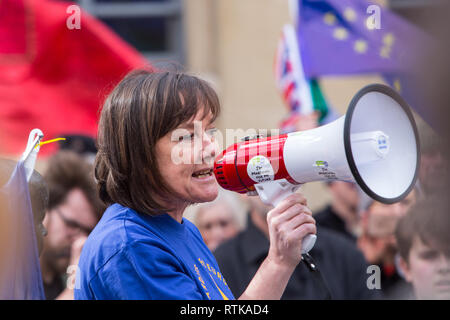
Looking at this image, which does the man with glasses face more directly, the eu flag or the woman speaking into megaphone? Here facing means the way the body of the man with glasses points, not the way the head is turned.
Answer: the woman speaking into megaphone

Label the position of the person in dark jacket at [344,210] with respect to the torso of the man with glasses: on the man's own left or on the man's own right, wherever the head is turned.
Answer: on the man's own left

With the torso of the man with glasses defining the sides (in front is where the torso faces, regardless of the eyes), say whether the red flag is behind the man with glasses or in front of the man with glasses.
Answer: behind

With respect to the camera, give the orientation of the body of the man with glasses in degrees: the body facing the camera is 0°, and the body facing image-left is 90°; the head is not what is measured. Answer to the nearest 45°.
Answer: approximately 315°

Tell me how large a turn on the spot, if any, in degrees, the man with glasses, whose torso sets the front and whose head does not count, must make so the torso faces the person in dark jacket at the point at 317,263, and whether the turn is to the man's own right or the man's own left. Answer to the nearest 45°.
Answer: approximately 45° to the man's own left

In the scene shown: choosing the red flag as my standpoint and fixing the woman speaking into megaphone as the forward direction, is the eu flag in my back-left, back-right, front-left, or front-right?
front-left

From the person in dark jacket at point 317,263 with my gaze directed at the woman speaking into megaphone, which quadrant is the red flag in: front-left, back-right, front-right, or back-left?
back-right

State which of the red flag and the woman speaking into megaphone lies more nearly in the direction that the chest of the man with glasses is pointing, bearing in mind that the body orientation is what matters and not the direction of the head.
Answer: the woman speaking into megaphone

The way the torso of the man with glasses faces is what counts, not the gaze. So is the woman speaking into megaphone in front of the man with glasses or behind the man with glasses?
in front
